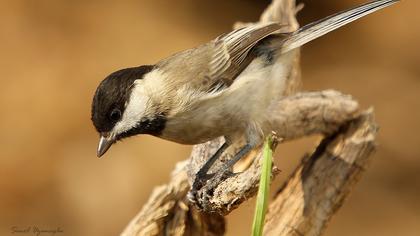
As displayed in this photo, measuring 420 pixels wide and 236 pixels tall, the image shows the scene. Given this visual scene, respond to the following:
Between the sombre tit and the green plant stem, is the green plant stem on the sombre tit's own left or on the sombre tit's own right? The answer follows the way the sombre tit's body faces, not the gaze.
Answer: on the sombre tit's own left

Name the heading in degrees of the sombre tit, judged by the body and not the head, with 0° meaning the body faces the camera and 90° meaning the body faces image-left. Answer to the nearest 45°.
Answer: approximately 90°
